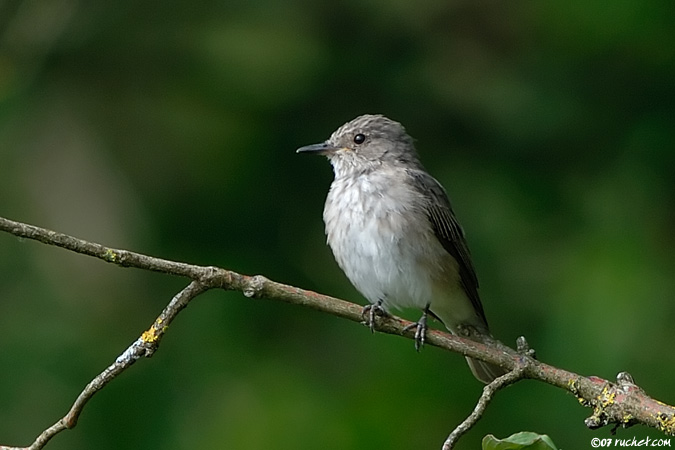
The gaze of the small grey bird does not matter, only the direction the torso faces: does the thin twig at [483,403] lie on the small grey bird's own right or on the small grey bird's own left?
on the small grey bird's own left

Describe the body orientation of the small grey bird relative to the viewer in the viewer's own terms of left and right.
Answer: facing the viewer and to the left of the viewer

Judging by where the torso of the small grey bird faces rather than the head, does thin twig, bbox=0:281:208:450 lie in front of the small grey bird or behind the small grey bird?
in front
